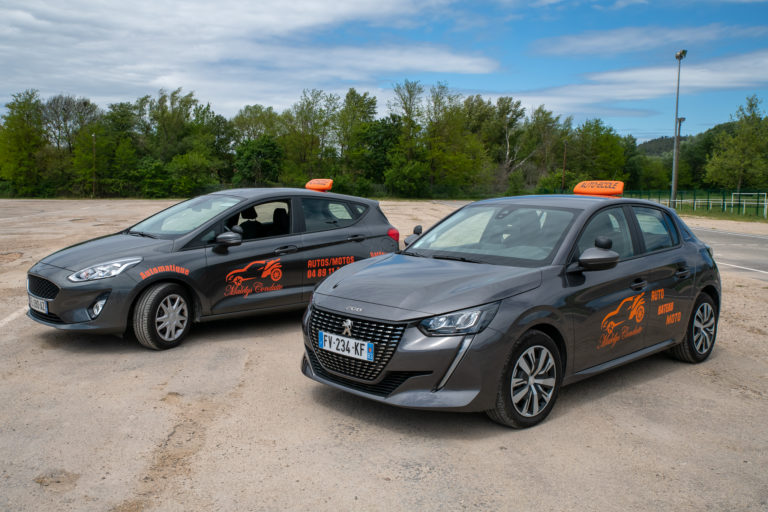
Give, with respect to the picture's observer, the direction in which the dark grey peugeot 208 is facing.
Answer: facing the viewer and to the left of the viewer

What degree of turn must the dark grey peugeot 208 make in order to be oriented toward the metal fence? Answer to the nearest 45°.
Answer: approximately 135° to its right
